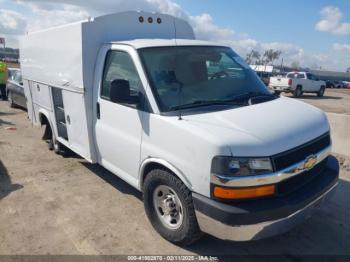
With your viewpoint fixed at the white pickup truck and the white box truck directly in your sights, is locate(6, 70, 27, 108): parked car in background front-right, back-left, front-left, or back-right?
front-right

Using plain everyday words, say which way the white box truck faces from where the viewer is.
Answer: facing the viewer and to the right of the viewer

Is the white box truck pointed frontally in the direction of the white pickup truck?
no

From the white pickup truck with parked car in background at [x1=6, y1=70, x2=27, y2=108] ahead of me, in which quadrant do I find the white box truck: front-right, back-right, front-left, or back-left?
front-left

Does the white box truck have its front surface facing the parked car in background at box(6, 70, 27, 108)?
no
